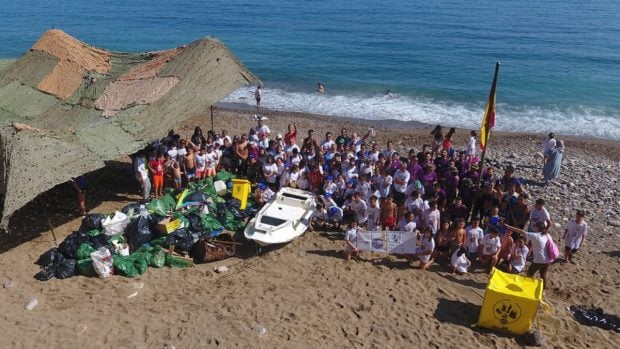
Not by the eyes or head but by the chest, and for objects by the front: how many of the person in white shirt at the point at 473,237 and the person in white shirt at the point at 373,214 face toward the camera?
2

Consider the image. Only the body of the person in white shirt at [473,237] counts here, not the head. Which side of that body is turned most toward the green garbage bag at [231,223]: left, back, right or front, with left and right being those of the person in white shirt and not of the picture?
right

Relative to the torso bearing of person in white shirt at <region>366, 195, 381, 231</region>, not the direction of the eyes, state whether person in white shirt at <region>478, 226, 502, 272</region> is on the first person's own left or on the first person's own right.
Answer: on the first person's own left

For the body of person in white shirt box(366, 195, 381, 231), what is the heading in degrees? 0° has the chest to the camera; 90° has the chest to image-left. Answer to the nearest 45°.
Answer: approximately 0°

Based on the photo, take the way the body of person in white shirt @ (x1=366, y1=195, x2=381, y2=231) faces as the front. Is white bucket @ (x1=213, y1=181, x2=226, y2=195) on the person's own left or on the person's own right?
on the person's own right

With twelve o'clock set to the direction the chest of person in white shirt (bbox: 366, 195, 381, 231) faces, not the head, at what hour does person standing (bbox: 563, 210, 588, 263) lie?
The person standing is roughly at 9 o'clock from the person in white shirt.

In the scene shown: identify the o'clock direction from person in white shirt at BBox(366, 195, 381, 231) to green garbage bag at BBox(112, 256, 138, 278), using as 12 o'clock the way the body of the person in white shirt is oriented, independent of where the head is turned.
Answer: The green garbage bag is roughly at 2 o'clock from the person in white shirt.

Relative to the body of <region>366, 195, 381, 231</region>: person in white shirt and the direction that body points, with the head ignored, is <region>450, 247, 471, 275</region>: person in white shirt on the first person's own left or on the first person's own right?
on the first person's own left

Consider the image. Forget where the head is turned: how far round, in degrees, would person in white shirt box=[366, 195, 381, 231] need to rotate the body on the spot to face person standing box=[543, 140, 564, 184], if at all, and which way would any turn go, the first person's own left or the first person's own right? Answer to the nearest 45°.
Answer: approximately 135° to the first person's own left
